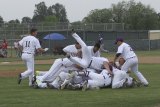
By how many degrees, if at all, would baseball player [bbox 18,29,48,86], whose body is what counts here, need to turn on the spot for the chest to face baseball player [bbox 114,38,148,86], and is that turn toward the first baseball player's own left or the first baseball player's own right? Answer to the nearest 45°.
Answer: approximately 45° to the first baseball player's own right

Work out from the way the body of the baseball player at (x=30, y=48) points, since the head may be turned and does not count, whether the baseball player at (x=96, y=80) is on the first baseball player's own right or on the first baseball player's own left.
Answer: on the first baseball player's own right

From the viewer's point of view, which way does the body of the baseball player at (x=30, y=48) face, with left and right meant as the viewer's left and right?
facing away from the viewer and to the right of the viewer

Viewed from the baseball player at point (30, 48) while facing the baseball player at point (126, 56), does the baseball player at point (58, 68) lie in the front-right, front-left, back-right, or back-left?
front-right
